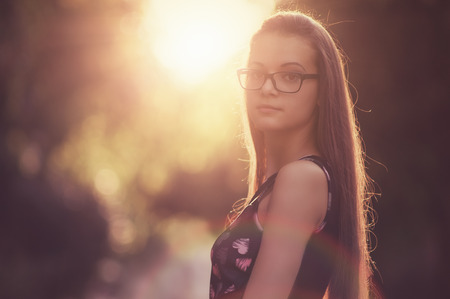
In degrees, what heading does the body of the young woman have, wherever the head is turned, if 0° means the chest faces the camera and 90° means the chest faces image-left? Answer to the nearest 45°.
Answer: approximately 90°

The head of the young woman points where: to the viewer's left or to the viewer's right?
to the viewer's left
